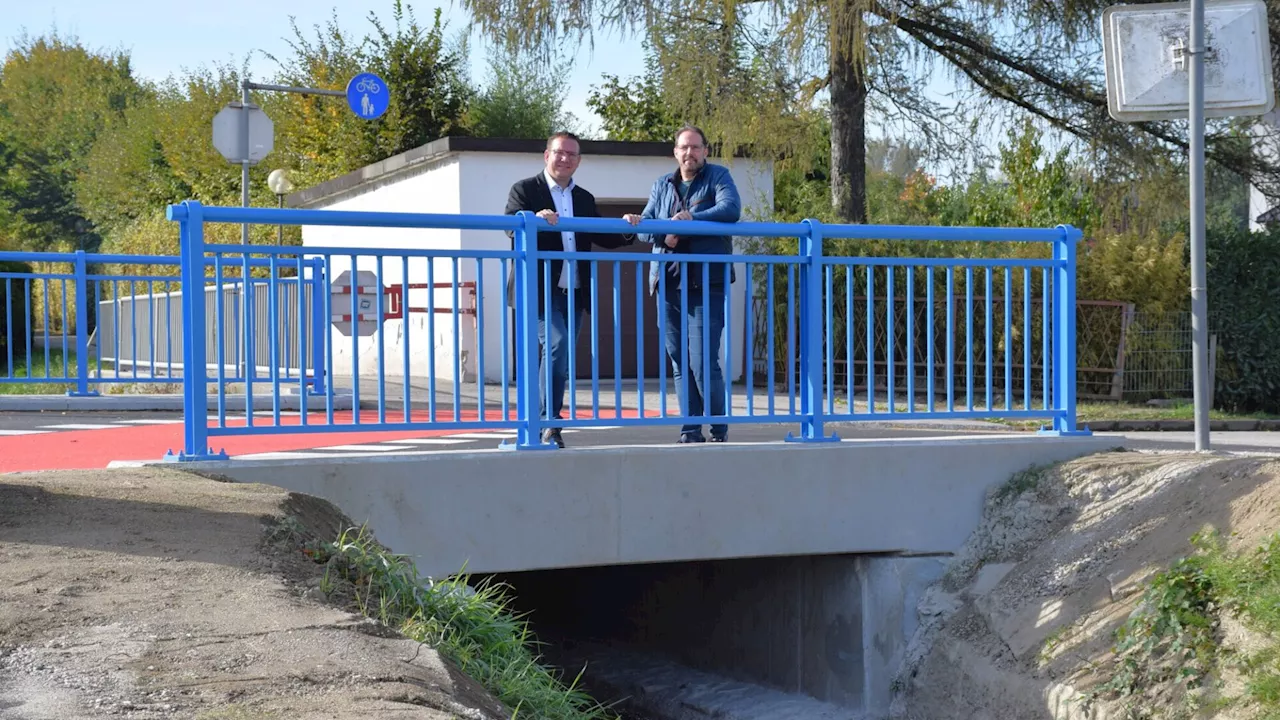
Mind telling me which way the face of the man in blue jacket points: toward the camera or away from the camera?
toward the camera

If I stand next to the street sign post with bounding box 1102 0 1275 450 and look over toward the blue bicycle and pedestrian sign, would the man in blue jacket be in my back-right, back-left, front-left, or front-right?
front-left

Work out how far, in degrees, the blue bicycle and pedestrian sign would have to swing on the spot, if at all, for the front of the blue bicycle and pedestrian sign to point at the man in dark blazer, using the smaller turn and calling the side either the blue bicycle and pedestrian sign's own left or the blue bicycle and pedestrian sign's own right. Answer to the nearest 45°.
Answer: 0° — it already faces them

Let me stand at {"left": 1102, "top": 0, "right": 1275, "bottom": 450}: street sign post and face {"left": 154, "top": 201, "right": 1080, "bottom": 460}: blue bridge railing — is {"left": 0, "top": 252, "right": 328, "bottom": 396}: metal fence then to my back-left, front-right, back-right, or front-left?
front-right

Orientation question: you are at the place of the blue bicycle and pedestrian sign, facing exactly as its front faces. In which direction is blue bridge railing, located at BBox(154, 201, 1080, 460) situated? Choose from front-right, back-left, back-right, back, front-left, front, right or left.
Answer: front

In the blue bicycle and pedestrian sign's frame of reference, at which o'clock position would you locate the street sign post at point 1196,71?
The street sign post is roughly at 11 o'clock from the blue bicycle and pedestrian sign.

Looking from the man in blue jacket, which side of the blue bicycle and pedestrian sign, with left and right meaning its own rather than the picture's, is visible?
front

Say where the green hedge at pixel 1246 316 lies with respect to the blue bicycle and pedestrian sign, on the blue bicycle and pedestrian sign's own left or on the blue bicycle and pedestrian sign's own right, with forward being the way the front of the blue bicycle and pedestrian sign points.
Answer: on the blue bicycle and pedestrian sign's own left

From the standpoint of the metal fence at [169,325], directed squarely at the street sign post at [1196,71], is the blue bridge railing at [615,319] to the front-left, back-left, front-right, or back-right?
front-right

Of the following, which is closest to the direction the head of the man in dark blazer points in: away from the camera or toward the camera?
toward the camera

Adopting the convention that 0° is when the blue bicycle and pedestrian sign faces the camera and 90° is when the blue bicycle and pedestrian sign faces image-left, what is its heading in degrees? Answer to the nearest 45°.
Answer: approximately 0°
